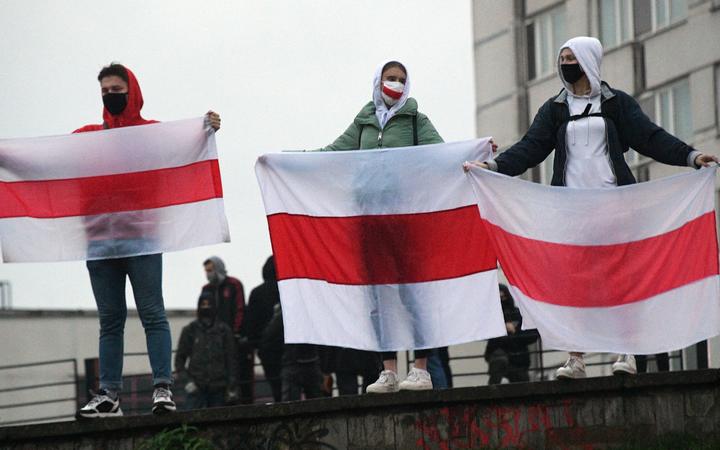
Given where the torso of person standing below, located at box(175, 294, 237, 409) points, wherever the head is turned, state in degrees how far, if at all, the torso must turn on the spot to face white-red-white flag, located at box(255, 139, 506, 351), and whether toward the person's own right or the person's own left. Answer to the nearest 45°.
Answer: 0° — they already face it

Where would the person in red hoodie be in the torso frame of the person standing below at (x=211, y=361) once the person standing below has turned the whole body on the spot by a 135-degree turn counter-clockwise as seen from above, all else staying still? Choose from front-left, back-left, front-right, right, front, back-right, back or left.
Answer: back-right

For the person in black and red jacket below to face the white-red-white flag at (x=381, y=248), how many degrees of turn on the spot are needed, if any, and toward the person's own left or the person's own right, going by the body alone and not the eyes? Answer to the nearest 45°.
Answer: approximately 45° to the person's own left

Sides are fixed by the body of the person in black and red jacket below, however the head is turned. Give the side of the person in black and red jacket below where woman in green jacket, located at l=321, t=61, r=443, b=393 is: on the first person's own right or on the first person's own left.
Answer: on the first person's own left

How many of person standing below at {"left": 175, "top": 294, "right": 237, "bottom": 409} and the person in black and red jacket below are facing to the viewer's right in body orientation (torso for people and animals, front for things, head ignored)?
0

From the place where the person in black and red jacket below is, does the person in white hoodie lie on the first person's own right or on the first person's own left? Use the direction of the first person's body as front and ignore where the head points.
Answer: on the first person's own left

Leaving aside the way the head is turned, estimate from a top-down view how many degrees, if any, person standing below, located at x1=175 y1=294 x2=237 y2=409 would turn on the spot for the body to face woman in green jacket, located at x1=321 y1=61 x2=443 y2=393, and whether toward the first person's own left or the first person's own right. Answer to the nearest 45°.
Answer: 0° — they already face them

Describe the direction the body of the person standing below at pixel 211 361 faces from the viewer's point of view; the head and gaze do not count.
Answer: toward the camera

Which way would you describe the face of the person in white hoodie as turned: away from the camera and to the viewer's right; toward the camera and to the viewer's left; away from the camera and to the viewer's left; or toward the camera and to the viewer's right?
toward the camera and to the viewer's left

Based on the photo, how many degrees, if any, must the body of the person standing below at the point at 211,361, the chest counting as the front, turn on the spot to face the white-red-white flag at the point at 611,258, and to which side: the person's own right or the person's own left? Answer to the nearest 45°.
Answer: approximately 45° to the person's own left

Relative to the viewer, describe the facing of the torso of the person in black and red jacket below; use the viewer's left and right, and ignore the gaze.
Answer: facing the viewer and to the left of the viewer
